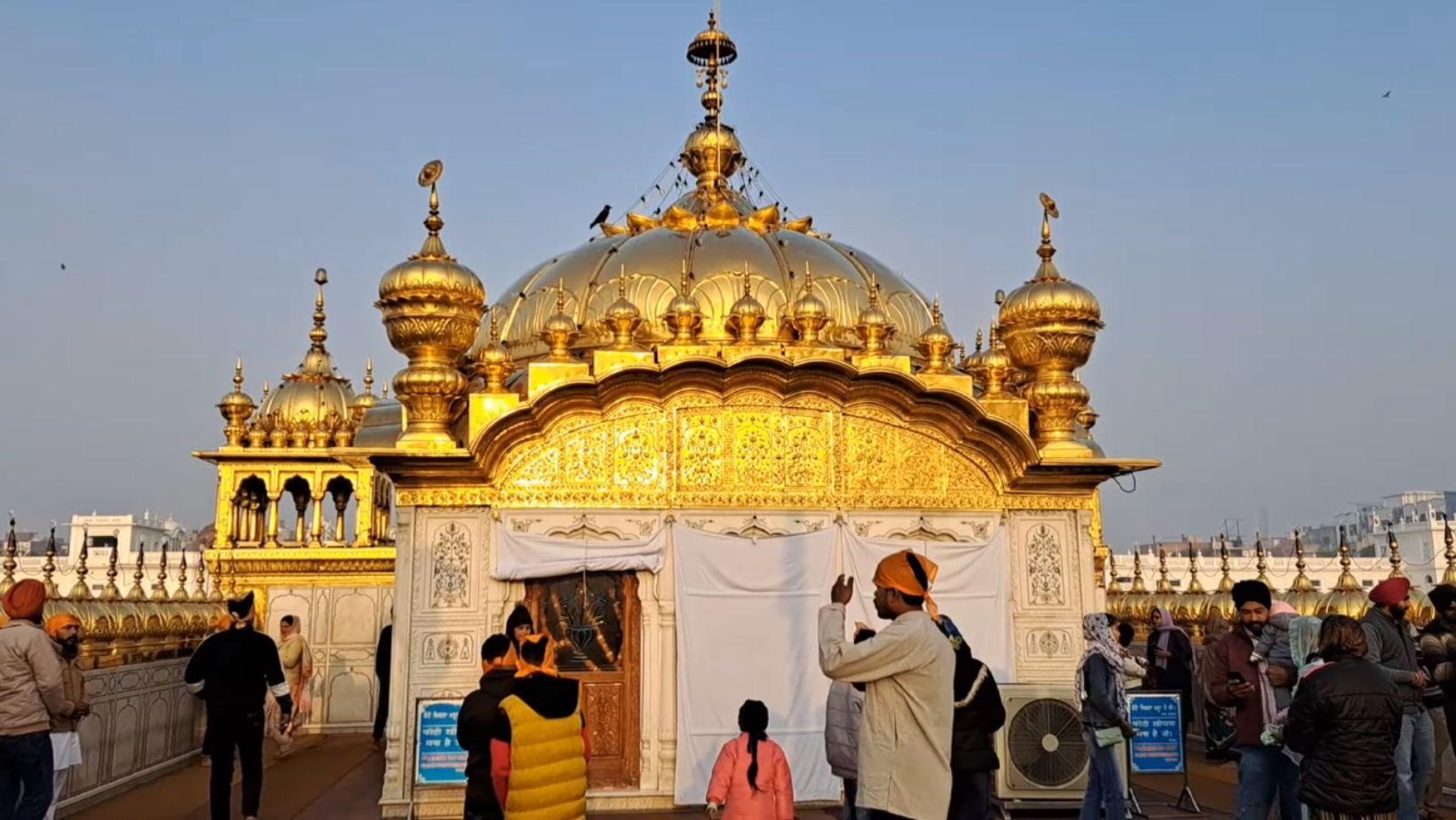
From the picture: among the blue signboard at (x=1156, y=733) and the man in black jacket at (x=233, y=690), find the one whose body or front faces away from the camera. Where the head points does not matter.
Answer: the man in black jacket

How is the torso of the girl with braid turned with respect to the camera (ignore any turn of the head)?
away from the camera

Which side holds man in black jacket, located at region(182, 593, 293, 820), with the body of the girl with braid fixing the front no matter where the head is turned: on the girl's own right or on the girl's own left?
on the girl's own left

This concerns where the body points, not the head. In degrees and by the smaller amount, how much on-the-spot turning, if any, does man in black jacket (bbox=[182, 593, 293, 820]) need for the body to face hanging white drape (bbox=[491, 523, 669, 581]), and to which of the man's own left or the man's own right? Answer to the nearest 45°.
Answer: approximately 45° to the man's own right

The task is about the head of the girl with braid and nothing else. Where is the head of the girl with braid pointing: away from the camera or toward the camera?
away from the camera

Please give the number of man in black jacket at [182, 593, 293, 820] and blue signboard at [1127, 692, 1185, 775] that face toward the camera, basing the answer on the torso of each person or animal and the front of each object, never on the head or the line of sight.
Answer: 1

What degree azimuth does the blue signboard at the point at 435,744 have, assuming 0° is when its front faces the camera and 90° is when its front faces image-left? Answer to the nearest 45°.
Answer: approximately 0°

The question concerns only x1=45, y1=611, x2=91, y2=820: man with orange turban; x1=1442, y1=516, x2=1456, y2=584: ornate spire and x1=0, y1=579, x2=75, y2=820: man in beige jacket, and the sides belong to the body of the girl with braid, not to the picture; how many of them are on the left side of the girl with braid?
2

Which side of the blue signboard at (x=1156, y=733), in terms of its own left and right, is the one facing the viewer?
front

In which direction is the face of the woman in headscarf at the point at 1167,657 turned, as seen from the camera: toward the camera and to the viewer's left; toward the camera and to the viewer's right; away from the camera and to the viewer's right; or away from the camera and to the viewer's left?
toward the camera and to the viewer's left

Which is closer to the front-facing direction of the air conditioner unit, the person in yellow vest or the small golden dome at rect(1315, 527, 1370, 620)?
the person in yellow vest
